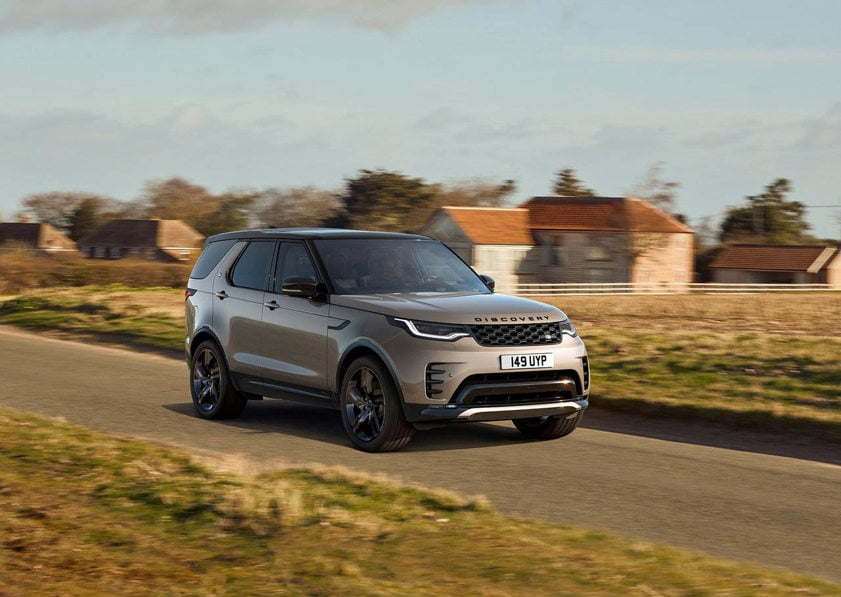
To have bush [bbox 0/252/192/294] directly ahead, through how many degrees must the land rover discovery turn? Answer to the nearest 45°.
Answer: approximately 135° to its left

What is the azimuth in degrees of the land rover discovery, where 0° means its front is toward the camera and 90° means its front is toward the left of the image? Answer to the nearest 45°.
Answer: approximately 315°
